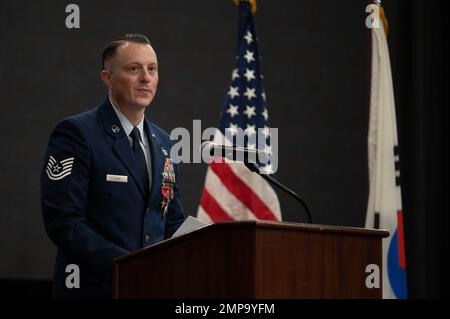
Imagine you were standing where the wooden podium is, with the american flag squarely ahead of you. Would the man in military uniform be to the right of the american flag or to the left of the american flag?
left

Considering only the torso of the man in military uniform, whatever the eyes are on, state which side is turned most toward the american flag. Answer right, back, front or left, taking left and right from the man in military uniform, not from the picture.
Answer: left

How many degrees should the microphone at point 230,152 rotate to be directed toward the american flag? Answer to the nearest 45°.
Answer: approximately 90° to its right

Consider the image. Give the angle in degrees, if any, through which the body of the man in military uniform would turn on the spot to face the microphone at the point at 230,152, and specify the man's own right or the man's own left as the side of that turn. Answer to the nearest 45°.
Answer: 0° — they already face it

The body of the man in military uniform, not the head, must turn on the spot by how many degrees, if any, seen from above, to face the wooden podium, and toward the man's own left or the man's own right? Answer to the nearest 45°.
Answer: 0° — they already face it

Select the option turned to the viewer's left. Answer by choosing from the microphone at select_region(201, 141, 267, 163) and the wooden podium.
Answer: the microphone

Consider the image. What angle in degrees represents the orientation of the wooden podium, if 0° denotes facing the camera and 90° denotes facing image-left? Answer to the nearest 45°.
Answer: approximately 315°

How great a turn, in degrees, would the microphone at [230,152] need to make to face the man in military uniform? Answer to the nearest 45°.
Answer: approximately 45° to its right

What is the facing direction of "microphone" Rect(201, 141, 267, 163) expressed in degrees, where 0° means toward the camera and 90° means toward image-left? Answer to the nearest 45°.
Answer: approximately 90°

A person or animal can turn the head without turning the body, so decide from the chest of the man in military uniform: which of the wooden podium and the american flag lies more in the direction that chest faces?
the wooden podium
